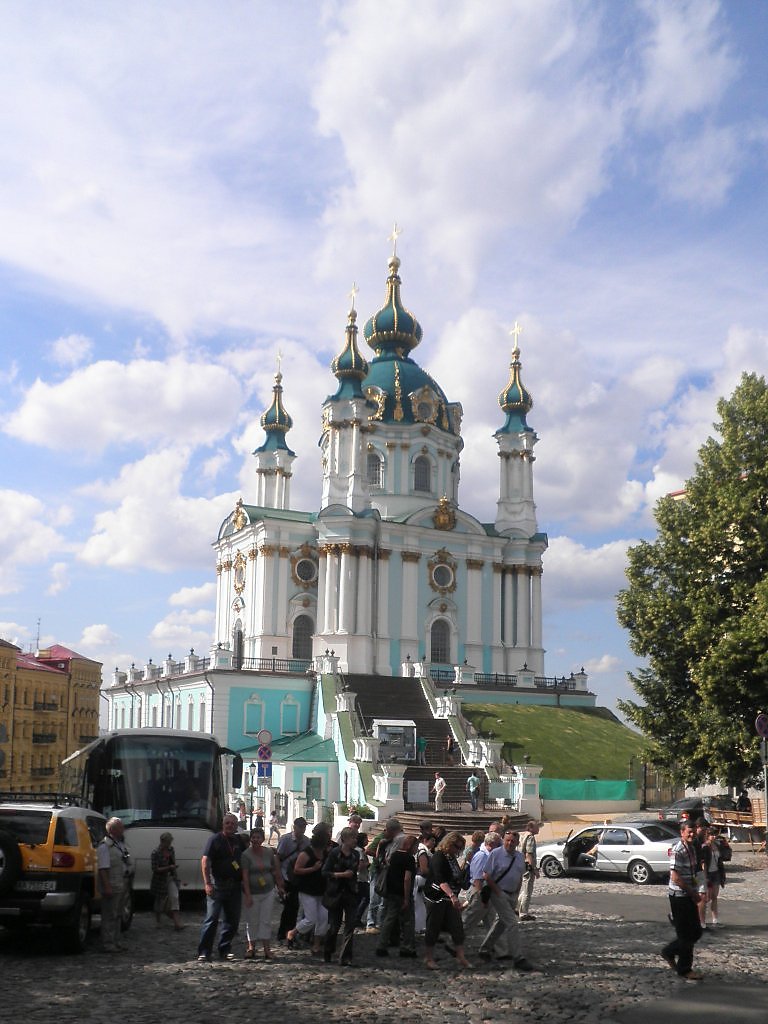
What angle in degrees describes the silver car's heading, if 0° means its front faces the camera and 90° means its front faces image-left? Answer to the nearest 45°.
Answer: approximately 90°

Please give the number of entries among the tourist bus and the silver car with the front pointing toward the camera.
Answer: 1

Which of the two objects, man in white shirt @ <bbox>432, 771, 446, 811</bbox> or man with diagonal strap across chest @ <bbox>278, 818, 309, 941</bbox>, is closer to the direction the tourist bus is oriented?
the man with diagonal strap across chest

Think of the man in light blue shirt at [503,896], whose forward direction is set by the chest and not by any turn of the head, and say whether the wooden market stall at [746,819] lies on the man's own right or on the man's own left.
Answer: on the man's own left

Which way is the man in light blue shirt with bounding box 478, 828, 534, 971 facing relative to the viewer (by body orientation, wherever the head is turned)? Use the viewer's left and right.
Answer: facing the viewer and to the right of the viewer

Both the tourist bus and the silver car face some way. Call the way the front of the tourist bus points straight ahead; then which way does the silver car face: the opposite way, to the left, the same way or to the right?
to the right

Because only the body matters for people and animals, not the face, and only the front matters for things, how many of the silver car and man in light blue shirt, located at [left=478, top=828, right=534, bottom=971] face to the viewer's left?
1

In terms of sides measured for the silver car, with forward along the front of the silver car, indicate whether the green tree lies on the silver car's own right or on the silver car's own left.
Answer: on the silver car's own right
